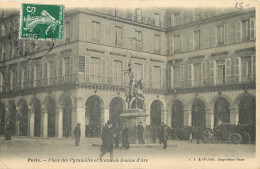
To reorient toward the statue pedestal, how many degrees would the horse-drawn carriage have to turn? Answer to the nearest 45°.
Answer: approximately 45° to its left

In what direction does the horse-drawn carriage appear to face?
to the viewer's left
